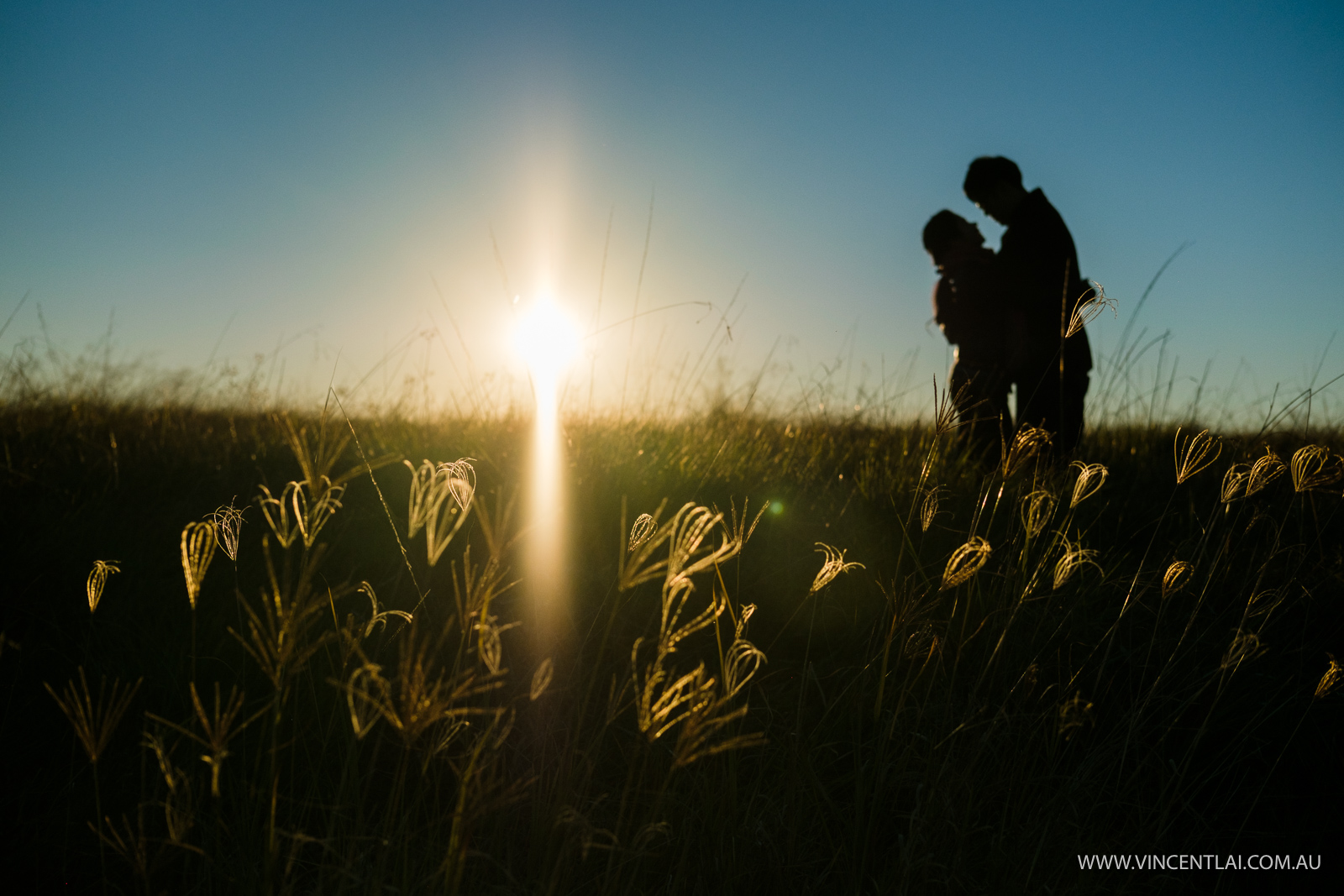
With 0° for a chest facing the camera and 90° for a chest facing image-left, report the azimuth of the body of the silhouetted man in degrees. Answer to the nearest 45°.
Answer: approximately 90°

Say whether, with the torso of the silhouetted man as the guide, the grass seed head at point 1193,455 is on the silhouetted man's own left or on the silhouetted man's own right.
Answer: on the silhouetted man's own left

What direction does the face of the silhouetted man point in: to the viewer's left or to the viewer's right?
to the viewer's left

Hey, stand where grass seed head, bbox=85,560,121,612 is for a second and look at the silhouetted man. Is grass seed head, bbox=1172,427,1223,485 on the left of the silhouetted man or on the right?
right
